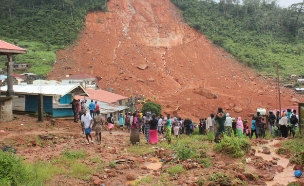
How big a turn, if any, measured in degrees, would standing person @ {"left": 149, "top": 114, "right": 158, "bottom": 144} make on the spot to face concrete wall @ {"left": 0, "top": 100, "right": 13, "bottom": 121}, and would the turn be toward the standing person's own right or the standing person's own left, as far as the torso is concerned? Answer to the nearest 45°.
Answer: approximately 90° to the standing person's own left

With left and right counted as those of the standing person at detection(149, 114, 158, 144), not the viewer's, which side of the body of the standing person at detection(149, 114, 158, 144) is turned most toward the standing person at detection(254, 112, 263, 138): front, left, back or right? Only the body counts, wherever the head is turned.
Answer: right

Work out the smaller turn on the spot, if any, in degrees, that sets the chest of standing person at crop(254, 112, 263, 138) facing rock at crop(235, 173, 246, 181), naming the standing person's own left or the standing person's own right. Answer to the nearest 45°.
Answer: approximately 180°

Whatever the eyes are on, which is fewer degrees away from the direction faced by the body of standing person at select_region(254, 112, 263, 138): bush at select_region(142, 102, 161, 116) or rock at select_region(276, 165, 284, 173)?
the bush

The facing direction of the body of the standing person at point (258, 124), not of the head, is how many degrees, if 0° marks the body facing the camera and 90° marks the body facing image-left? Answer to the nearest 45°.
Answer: approximately 180°

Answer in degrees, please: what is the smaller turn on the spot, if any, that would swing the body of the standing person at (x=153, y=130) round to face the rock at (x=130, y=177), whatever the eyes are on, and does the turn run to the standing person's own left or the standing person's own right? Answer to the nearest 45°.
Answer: approximately 180°

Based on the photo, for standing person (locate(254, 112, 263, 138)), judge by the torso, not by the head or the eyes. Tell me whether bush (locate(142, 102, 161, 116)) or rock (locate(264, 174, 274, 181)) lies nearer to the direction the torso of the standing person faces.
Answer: the bush

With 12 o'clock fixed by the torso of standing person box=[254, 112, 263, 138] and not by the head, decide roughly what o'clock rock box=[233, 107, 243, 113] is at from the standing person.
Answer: The rock is roughly at 12 o'clock from the standing person.

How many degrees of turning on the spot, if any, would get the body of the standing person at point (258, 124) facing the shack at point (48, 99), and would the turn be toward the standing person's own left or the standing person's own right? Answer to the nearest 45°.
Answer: approximately 90° to the standing person's own left

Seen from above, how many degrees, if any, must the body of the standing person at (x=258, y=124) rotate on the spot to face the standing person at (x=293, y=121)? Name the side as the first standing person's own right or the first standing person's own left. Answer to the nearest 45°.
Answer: approximately 135° to the first standing person's own right

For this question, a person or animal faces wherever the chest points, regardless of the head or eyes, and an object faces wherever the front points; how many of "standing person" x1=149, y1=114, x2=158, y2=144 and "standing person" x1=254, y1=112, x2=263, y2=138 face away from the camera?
2

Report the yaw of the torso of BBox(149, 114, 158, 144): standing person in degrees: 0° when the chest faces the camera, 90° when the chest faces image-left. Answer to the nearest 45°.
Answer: approximately 180°
